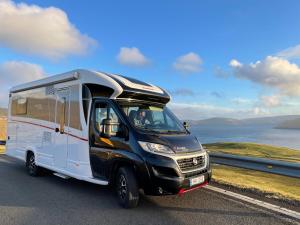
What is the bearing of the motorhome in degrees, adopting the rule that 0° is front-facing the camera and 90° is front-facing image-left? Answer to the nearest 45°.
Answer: approximately 315°
